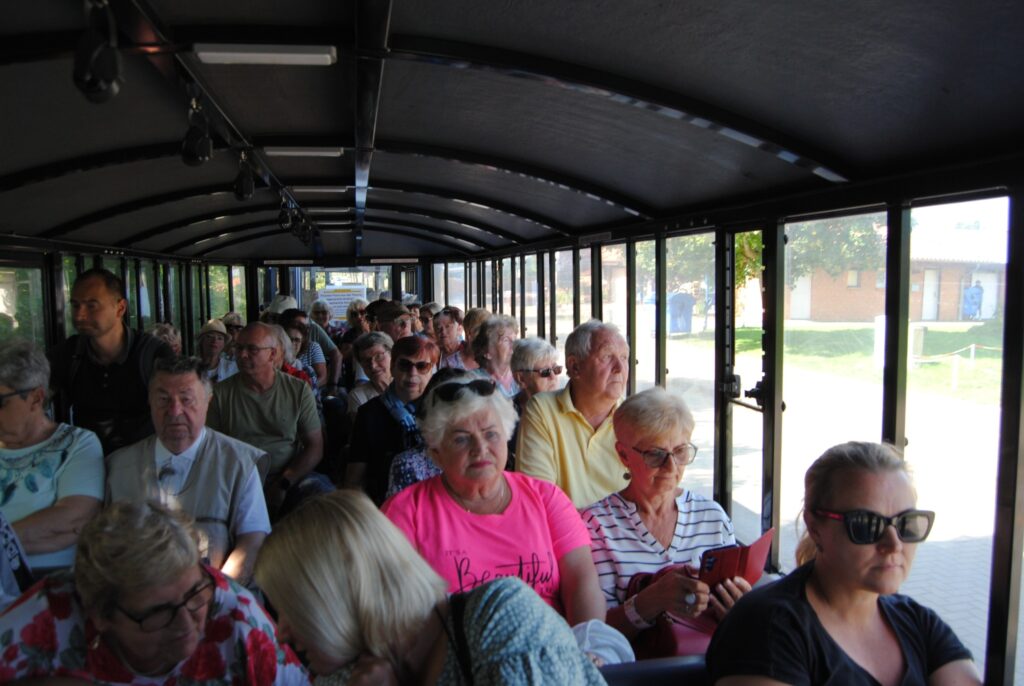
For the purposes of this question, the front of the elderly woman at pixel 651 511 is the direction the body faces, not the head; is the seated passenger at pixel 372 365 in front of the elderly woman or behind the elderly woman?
behind

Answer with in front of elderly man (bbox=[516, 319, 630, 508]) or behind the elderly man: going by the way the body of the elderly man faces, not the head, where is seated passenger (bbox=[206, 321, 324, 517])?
behind

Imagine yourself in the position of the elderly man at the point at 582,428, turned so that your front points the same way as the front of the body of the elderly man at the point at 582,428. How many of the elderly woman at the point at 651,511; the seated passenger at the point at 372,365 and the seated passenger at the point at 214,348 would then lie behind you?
2

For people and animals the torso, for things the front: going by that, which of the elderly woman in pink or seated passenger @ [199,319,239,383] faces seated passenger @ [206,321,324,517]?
seated passenger @ [199,319,239,383]

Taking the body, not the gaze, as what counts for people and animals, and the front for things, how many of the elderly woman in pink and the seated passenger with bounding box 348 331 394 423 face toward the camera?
2

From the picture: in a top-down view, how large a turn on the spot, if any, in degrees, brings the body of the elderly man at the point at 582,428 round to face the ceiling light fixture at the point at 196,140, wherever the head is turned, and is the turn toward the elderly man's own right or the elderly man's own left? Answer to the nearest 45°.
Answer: approximately 135° to the elderly man's own right

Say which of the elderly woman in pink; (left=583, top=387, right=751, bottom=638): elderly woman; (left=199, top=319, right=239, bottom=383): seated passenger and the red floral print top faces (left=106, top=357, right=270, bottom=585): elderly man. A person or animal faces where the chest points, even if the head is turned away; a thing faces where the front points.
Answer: the seated passenger

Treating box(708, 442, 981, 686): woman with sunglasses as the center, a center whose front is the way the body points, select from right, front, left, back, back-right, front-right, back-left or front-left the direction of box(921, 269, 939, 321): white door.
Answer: back-left

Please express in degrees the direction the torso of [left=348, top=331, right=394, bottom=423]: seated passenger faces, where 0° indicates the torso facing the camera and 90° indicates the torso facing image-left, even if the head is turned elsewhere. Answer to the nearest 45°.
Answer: approximately 0°

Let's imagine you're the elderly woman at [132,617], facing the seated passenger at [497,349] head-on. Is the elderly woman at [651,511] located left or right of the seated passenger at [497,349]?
right

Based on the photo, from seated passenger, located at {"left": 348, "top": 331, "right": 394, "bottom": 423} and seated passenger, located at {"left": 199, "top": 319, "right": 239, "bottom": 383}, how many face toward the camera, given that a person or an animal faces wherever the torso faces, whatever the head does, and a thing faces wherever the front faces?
2
